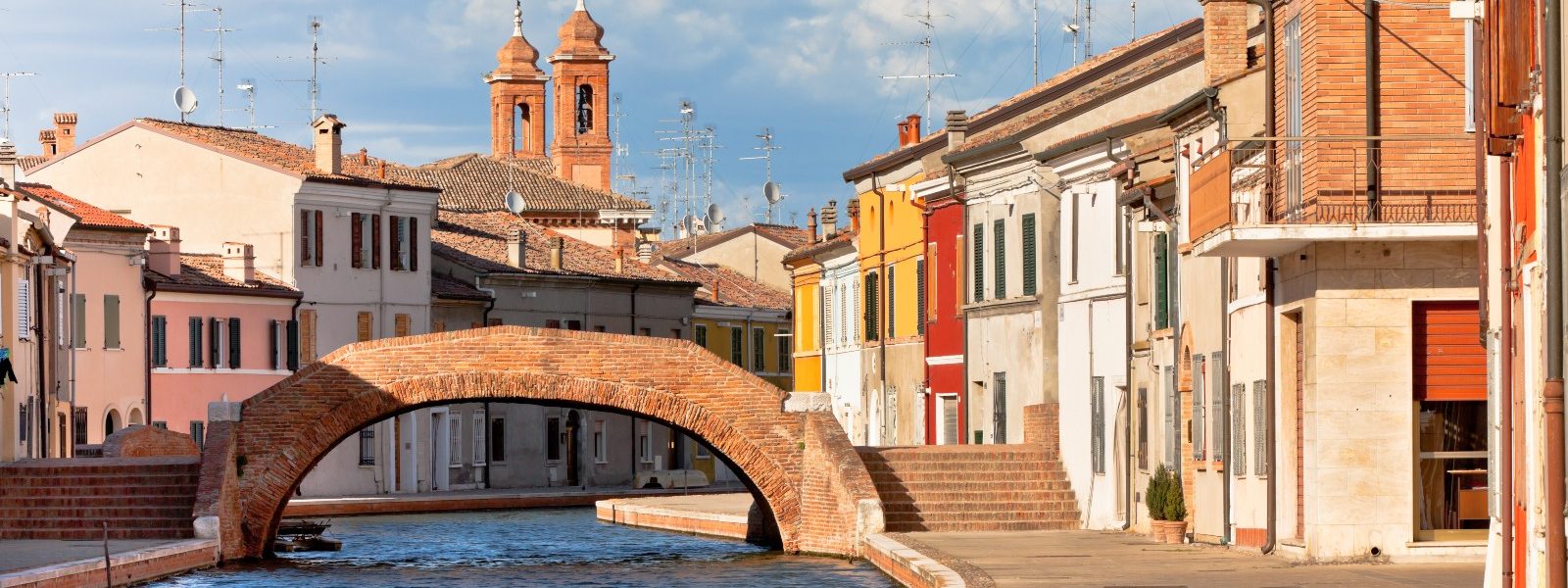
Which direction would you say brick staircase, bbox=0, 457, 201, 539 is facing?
toward the camera

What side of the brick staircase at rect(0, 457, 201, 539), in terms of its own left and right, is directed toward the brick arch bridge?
left
